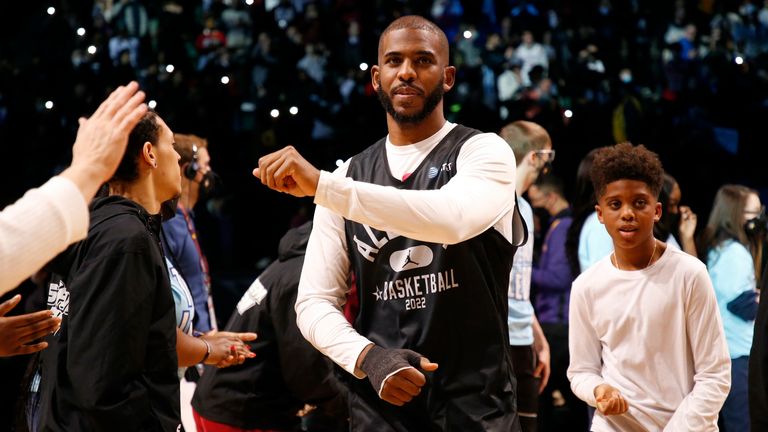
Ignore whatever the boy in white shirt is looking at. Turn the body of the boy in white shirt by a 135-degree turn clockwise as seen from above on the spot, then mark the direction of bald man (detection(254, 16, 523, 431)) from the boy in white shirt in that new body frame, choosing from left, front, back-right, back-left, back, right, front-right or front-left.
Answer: left

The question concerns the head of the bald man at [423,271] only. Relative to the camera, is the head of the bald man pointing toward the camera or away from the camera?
toward the camera

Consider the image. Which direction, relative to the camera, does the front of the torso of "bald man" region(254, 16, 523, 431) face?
toward the camera

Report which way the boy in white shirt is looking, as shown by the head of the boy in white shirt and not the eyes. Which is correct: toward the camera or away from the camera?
toward the camera
